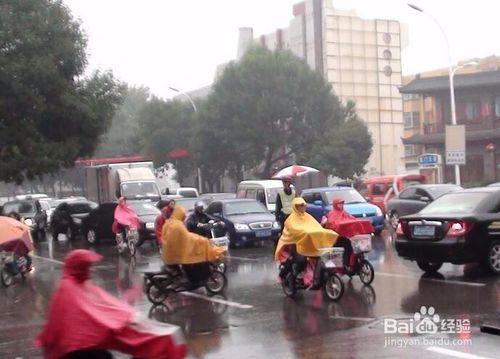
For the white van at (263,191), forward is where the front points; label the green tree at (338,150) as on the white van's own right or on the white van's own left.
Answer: on the white van's own left

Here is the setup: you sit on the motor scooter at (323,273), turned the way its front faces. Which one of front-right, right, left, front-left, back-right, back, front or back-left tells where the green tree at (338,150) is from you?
back-left

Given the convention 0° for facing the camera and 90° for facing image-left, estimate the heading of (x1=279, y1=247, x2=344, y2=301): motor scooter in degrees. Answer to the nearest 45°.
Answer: approximately 315°

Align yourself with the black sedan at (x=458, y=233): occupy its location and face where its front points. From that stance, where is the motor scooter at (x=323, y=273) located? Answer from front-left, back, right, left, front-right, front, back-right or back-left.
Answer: back

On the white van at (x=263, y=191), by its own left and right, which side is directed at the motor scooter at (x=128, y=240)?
right

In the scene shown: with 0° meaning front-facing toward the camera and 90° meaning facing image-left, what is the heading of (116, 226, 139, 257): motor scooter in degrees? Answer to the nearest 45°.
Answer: approximately 315°
